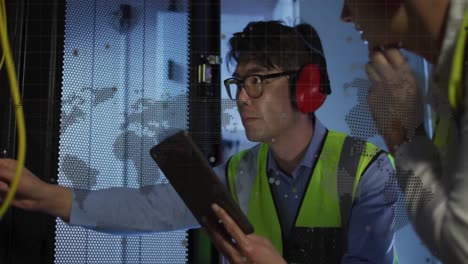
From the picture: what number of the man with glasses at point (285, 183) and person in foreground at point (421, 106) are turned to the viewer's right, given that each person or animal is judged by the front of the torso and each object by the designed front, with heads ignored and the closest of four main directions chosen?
0

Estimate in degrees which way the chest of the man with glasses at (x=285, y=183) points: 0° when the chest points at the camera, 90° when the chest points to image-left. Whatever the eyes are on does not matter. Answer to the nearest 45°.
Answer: approximately 45°
